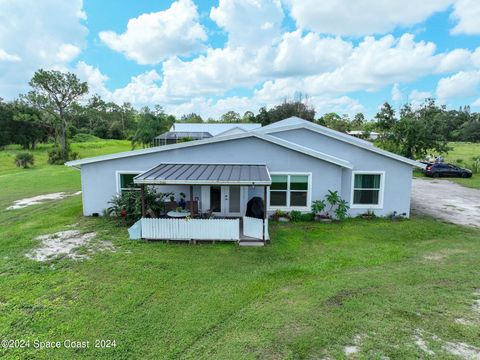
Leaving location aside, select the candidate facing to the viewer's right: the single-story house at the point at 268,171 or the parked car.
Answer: the parked car

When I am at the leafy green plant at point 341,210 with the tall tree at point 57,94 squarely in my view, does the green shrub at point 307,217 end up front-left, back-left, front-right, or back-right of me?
front-left

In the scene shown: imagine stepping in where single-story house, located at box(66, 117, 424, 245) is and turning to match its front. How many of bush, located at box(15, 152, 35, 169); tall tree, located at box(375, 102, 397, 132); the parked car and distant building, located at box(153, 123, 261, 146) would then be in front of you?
0

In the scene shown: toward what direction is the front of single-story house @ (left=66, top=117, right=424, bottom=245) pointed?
toward the camera

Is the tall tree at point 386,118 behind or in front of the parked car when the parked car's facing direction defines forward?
behind

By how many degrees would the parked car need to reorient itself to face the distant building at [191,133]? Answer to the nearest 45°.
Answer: approximately 180°

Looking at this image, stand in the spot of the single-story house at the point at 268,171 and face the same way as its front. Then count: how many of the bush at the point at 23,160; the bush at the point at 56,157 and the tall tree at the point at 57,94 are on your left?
0

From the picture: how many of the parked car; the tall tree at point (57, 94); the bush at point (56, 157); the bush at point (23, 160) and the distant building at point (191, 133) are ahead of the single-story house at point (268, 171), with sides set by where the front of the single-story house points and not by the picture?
0

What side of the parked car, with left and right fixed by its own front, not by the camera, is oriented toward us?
right

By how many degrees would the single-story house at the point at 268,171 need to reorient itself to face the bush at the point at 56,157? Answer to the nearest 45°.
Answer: approximately 135° to its right

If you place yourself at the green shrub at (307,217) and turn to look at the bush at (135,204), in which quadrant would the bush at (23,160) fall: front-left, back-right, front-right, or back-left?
front-right

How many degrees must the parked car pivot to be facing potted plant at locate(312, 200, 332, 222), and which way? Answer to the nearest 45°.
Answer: approximately 90° to its right

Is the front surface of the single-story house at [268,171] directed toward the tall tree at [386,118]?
no

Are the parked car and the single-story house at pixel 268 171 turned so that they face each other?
no

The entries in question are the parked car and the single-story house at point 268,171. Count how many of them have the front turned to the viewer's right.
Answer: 1

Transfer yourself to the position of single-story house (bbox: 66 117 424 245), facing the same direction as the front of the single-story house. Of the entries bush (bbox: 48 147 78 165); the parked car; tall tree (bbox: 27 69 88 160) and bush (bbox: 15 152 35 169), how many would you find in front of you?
0

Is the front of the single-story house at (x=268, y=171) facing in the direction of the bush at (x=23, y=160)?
no

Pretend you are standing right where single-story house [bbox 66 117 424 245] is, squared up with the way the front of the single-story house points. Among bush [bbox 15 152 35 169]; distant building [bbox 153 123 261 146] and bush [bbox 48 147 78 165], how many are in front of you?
0
